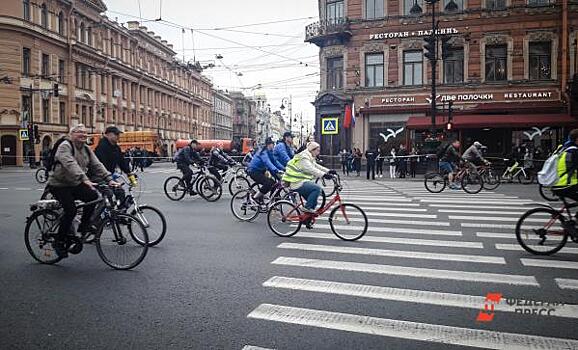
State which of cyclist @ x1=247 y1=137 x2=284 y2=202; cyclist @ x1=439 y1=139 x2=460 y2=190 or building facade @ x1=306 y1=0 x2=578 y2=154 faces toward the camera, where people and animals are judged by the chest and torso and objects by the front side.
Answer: the building facade

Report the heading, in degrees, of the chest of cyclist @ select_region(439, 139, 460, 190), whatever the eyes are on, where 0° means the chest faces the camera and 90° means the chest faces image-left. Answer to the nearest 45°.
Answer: approximately 270°

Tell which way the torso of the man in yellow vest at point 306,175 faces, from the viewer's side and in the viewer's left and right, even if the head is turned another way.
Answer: facing to the right of the viewer

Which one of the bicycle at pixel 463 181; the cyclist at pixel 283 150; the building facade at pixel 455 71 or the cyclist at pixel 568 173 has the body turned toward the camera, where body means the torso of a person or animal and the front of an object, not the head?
the building facade

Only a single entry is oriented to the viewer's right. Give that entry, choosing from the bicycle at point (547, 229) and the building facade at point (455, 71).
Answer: the bicycle

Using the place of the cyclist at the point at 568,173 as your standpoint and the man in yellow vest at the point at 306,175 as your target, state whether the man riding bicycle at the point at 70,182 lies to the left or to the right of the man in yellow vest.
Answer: left

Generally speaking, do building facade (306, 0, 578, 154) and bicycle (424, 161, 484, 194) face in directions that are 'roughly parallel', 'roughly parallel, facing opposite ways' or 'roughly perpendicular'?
roughly perpendicular

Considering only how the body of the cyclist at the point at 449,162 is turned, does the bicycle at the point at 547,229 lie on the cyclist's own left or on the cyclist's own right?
on the cyclist's own right
